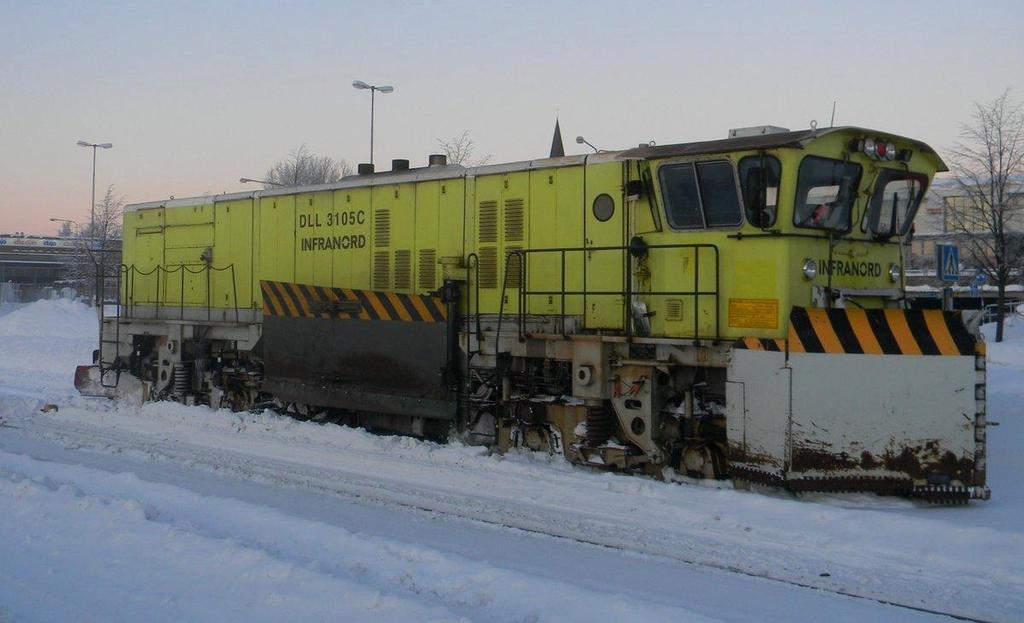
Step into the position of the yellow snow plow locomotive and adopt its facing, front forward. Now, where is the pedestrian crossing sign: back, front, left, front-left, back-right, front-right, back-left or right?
left

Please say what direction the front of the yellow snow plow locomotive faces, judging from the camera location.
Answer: facing the viewer and to the right of the viewer

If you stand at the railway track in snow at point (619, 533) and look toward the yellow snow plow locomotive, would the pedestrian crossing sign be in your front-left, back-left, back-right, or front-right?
front-right
